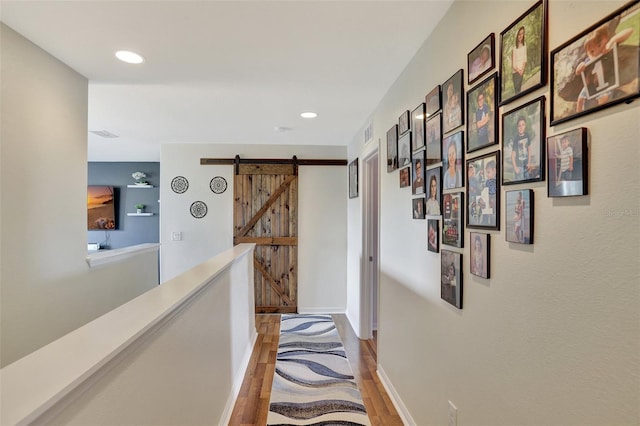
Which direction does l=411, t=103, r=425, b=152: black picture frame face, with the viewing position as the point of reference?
facing to the left of the viewer

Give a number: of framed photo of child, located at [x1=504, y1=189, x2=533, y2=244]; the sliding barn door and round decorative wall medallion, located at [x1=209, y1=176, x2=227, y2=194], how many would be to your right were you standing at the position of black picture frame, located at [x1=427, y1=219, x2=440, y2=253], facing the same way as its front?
2

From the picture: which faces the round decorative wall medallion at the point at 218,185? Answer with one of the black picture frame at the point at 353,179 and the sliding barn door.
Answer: the black picture frame

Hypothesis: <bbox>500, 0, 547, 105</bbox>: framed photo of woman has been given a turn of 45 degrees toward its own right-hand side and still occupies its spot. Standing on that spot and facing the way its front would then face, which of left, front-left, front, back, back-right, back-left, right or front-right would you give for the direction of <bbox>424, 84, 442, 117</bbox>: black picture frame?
front-right

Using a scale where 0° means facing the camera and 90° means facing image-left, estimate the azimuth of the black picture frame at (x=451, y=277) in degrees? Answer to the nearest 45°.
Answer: approximately 45°

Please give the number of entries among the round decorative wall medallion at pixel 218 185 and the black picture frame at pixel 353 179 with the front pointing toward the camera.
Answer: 1

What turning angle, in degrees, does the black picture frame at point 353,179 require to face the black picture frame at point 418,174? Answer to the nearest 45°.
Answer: approximately 90° to its left

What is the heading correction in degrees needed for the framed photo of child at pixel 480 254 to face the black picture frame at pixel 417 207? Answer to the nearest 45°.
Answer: approximately 90° to its right

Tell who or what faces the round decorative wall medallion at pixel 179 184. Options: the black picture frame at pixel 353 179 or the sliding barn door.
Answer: the black picture frame

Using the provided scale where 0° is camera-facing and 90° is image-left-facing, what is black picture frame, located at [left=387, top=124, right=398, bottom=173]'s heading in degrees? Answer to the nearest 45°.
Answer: approximately 90°

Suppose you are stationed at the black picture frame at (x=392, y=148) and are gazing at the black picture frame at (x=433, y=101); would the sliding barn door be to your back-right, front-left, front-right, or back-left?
back-right

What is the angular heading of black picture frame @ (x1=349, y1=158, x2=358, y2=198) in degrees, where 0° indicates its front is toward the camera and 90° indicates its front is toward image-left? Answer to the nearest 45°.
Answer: approximately 90°

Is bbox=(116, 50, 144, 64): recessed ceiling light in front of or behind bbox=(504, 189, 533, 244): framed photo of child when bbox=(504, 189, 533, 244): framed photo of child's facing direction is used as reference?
in front

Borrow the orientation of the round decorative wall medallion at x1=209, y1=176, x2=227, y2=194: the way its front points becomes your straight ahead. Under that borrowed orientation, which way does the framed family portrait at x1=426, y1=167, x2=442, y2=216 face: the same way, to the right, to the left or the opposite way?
to the right
